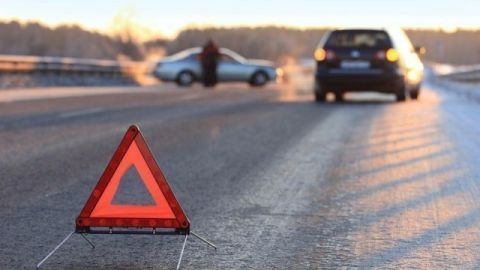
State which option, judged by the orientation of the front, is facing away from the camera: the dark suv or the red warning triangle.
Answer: the dark suv

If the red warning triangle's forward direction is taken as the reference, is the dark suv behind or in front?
behind

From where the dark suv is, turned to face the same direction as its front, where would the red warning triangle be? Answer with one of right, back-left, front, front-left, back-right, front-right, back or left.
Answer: back

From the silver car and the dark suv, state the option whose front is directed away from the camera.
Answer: the dark suv

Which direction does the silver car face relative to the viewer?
to the viewer's right

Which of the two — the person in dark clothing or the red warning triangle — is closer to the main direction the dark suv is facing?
the person in dark clothing

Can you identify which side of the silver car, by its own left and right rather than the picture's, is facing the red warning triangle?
right

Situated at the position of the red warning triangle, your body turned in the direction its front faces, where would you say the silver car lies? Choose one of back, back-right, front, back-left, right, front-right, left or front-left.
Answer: back

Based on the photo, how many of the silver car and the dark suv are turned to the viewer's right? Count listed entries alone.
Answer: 1

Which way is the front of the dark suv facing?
away from the camera

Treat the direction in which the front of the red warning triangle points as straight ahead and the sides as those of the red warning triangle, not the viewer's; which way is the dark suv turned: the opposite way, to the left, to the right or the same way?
the opposite way

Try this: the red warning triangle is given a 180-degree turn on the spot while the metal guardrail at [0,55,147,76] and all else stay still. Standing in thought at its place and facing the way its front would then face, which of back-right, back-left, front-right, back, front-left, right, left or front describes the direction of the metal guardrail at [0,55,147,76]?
front
